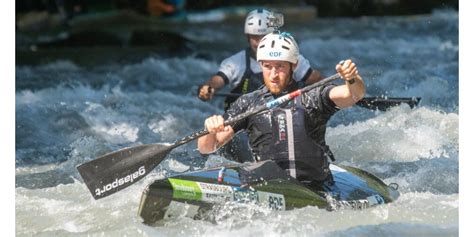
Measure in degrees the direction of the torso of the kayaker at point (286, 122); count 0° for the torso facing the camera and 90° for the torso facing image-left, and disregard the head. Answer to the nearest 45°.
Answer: approximately 0°

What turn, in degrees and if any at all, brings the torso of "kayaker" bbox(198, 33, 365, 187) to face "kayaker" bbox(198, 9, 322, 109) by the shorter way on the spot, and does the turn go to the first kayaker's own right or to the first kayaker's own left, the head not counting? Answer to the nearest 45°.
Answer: approximately 180°
